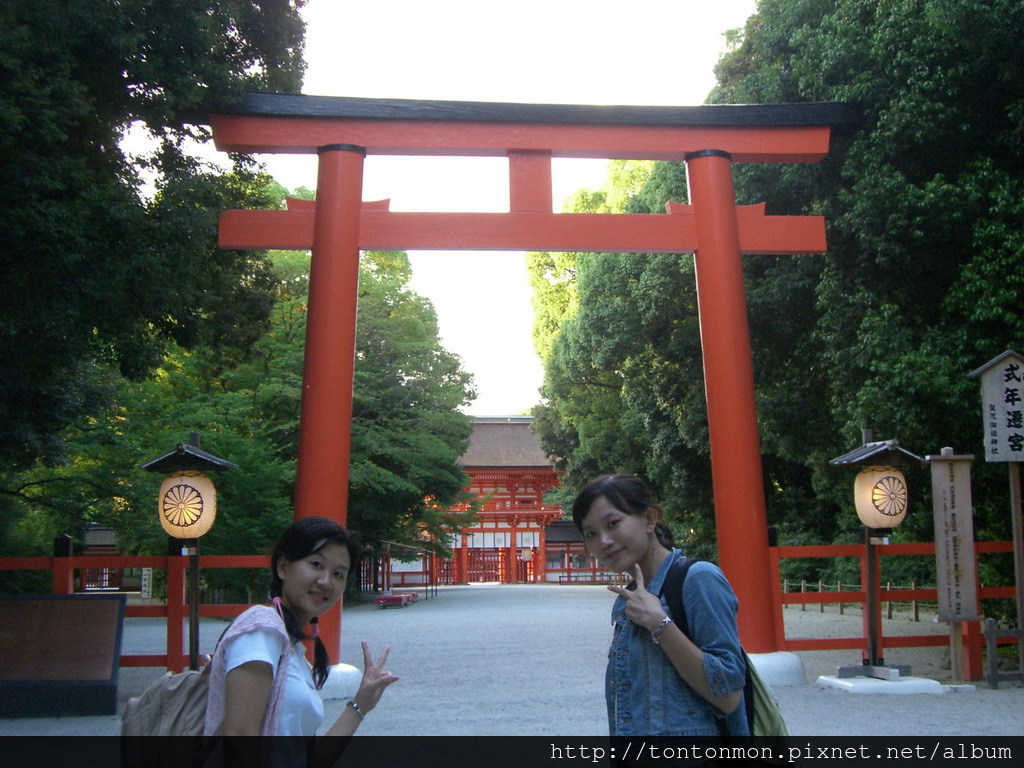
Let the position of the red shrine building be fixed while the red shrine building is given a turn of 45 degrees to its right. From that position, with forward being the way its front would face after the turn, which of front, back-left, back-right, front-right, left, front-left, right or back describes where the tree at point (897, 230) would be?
front-left

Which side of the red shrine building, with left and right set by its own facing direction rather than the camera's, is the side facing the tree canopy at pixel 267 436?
front

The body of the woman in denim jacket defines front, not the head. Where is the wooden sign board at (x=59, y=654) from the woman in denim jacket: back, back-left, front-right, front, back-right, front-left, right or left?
right

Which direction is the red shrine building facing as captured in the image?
toward the camera

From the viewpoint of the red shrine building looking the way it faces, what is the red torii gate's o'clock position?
The red torii gate is roughly at 12 o'clock from the red shrine building.

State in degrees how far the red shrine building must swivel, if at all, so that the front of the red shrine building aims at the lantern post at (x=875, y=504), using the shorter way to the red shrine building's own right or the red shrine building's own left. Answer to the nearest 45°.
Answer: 0° — it already faces it

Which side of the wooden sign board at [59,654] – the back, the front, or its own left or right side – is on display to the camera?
front

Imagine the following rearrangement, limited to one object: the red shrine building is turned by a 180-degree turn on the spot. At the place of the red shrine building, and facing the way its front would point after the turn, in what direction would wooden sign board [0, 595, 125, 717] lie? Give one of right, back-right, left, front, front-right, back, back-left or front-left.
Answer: back

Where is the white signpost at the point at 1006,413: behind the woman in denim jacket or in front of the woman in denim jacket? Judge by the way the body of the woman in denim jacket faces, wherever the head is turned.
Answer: behind

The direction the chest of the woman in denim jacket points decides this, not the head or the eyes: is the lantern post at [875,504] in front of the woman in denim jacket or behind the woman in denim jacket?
behind

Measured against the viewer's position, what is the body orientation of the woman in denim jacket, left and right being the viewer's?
facing the viewer and to the left of the viewer

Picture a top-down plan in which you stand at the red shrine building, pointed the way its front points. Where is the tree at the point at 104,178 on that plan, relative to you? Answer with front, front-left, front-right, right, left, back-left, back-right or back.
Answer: front

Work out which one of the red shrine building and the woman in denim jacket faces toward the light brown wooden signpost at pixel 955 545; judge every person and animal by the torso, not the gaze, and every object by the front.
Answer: the red shrine building

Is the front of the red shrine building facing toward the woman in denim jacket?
yes

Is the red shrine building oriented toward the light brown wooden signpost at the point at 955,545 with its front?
yes

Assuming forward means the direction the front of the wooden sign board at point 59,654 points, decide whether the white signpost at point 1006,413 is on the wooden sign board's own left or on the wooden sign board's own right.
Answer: on the wooden sign board's own left

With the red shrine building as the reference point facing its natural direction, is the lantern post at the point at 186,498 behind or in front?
in front
